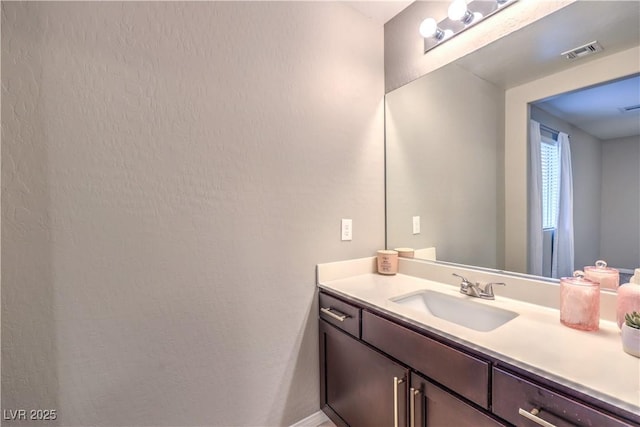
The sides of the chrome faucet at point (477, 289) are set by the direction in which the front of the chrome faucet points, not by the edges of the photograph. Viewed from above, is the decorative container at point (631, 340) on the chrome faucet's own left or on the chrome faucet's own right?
on the chrome faucet's own left

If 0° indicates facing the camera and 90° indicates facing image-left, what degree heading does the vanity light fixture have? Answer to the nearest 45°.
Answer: approximately 45°

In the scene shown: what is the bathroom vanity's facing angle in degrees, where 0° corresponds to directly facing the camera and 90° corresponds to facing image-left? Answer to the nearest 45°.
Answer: approximately 45°
